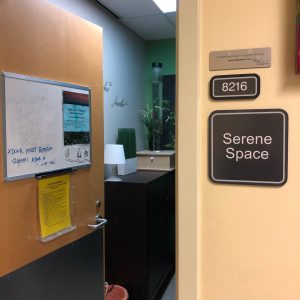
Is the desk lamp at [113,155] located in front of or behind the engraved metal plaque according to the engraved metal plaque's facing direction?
behind

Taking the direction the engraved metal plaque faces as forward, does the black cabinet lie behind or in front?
behind

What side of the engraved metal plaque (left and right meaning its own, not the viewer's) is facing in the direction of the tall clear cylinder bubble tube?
back

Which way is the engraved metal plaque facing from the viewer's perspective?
toward the camera
